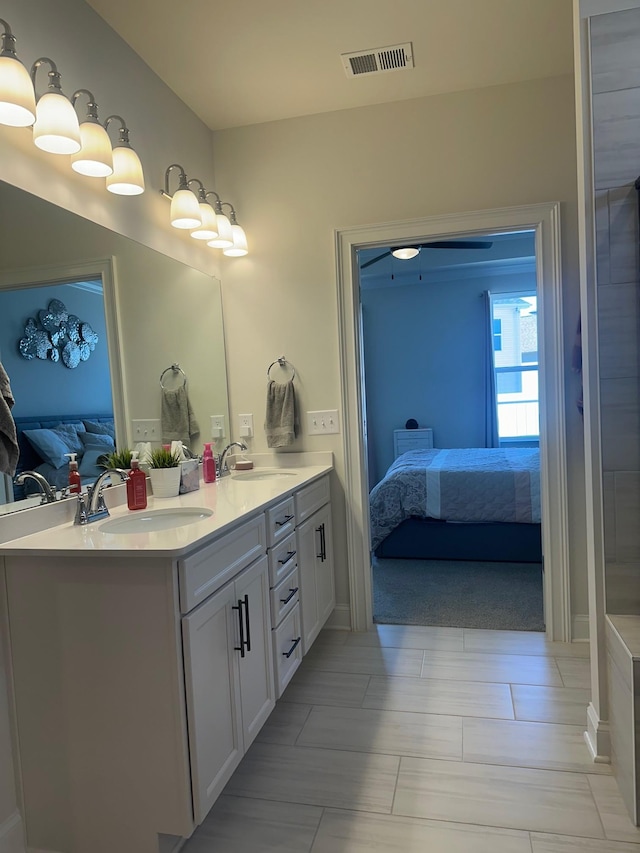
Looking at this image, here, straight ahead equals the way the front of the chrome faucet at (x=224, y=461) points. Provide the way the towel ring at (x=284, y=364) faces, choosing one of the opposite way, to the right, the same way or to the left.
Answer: to the right

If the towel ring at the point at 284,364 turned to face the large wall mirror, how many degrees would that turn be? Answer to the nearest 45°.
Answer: approximately 45° to its right

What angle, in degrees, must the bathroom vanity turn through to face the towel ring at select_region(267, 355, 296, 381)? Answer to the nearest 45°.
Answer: approximately 90° to its left

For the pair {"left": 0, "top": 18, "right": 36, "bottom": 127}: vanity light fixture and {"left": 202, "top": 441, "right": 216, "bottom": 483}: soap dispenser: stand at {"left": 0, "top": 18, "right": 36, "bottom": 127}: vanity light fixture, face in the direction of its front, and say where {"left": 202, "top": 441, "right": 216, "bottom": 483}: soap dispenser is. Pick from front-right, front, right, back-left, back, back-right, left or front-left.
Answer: left

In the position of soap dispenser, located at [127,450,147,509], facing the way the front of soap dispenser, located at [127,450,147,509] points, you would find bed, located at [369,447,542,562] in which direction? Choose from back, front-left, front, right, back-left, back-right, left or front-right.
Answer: left

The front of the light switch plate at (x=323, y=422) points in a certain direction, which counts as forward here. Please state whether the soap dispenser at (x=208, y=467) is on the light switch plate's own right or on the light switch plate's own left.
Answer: on the light switch plate's own right
